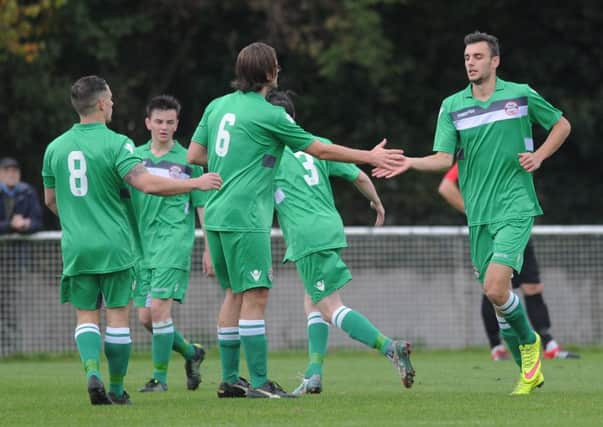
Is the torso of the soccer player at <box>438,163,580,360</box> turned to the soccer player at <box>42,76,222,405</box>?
no

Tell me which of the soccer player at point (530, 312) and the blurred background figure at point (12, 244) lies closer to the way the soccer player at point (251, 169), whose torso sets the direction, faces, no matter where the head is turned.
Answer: the soccer player

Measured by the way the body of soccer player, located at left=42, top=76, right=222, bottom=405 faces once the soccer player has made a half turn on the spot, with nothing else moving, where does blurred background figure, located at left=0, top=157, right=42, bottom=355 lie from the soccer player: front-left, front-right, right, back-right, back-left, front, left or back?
back-right

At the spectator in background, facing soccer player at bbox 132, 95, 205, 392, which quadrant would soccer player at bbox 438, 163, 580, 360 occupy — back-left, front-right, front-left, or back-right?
front-left

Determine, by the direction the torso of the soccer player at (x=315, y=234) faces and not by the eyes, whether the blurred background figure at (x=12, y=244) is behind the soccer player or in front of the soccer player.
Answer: in front

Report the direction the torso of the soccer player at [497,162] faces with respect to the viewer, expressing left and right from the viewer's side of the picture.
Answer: facing the viewer and to the left of the viewer

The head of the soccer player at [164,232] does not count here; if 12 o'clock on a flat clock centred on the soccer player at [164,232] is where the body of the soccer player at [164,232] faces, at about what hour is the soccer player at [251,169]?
the soccer player at [251,169] is roughly at 10 o'clock from the soccer player at [164,232].

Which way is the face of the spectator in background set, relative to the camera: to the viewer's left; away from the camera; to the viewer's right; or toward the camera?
toward the camera

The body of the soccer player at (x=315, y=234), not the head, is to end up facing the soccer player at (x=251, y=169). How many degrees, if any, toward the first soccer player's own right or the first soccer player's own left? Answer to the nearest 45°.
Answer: approximately 135° to the first soccer player's own left

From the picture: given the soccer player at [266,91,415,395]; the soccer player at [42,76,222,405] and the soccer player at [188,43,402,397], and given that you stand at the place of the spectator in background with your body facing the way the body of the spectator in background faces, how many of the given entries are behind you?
0

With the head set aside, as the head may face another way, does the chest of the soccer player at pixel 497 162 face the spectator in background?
no

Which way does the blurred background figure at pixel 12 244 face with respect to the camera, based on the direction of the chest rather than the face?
toward the camera

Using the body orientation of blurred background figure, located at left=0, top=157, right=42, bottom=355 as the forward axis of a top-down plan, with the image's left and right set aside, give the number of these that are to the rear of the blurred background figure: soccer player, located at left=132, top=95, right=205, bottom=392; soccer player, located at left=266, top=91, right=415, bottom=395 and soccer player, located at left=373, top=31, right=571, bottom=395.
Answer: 0
